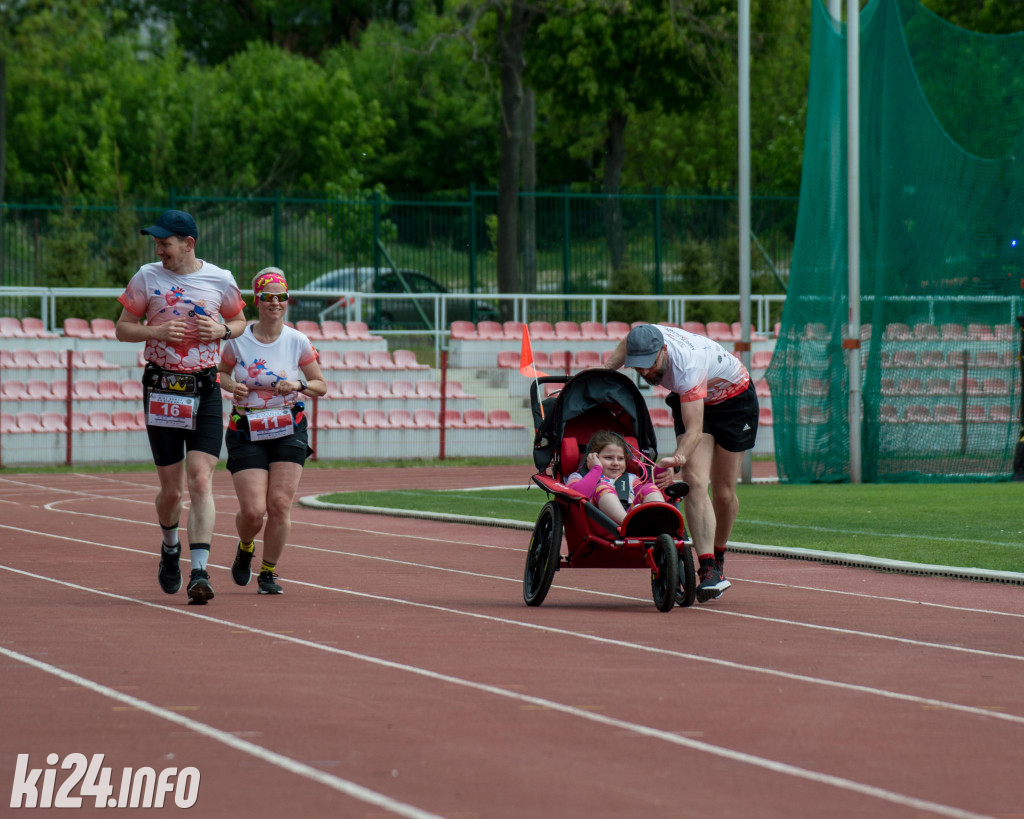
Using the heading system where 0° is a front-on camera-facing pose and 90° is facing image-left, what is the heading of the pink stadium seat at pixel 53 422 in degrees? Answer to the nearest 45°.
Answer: approximately 0°

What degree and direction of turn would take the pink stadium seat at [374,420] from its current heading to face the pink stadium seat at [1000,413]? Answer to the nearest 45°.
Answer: approximately 45° to its left

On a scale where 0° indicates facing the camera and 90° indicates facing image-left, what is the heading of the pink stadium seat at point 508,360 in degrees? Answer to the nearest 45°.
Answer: approximately 0°
